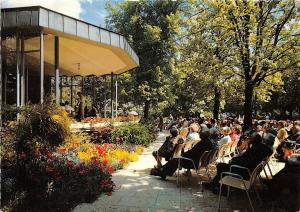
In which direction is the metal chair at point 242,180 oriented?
to the viewer's left

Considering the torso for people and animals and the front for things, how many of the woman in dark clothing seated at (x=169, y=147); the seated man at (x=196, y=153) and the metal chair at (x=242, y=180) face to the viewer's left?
3

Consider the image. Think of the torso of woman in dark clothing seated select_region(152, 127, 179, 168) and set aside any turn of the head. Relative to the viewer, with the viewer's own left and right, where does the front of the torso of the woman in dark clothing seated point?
facing to the left of the viewer

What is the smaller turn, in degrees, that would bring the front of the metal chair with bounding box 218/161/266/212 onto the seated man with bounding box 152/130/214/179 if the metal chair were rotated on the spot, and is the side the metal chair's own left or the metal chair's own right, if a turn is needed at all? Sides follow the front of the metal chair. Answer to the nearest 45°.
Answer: approximately 45° to the metal chair's own right

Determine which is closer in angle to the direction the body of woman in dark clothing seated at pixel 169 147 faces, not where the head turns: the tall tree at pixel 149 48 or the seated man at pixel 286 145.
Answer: the tall tree

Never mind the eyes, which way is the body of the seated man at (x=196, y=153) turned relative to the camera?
to the viewer's left

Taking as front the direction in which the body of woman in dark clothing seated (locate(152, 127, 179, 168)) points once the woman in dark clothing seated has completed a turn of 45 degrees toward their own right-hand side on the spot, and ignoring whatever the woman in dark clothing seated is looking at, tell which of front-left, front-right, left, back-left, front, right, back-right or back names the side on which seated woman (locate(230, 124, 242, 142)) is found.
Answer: right

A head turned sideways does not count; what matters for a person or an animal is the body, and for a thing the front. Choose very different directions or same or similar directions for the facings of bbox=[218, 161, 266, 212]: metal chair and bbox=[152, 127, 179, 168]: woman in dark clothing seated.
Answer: same or similar directions

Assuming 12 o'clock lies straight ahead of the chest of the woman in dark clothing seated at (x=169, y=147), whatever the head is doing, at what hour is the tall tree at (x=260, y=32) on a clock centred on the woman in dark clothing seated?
The tall tree is roughly at 4 o'clock from the woman in dark clothing seated.

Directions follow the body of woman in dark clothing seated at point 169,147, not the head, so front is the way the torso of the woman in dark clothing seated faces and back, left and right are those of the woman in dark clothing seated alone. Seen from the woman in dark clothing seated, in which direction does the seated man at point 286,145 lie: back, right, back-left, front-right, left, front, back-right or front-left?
back-right

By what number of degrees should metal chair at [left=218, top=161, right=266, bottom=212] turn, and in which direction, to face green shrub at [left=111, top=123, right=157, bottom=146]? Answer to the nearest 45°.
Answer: approximately 45° to its right

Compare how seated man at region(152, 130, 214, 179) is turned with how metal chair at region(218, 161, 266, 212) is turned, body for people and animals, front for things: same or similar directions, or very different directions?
same or similar directions

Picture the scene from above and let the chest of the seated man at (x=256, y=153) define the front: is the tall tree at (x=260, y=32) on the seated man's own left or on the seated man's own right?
on the seated man's own right

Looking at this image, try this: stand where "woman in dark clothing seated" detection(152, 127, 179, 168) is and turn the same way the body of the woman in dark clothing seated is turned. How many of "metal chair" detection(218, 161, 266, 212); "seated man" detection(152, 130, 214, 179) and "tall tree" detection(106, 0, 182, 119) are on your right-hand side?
1

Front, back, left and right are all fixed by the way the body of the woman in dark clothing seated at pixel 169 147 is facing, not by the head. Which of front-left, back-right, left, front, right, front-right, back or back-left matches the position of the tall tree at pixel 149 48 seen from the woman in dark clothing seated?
right

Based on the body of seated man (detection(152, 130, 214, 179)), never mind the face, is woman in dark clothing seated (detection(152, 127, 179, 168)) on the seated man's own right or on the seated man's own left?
on the seated man's own right

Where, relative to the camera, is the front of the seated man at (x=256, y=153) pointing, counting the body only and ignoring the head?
to the viewer's left
